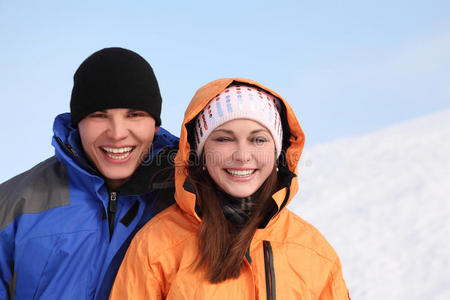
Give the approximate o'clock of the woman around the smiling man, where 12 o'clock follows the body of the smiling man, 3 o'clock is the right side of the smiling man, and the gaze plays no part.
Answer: The woman is roughly at 10 o'clock from the smiling man.

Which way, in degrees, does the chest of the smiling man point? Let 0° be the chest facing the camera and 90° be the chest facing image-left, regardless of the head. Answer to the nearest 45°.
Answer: approximately 0°

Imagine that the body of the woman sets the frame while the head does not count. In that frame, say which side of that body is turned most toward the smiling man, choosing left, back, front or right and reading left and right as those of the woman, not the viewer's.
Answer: right

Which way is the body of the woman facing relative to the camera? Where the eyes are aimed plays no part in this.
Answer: toward the camera

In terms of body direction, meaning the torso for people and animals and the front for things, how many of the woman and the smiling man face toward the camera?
2
